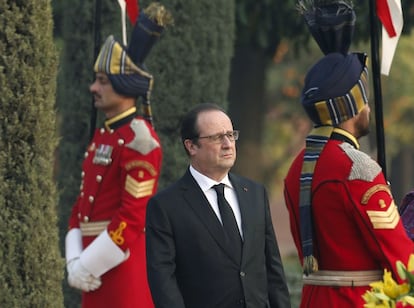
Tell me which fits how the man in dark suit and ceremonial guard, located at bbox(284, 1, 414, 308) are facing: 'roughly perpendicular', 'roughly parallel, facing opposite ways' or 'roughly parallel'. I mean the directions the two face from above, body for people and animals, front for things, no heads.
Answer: roughly perpendicular

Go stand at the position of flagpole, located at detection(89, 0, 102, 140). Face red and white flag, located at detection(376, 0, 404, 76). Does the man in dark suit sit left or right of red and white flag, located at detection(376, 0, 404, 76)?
right

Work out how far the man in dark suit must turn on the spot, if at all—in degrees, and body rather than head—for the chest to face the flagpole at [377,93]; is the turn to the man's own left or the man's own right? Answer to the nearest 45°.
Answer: approximately 90° to the man's own left

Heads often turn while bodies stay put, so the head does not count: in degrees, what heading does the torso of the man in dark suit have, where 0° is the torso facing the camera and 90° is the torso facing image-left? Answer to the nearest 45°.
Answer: approximately 315°
